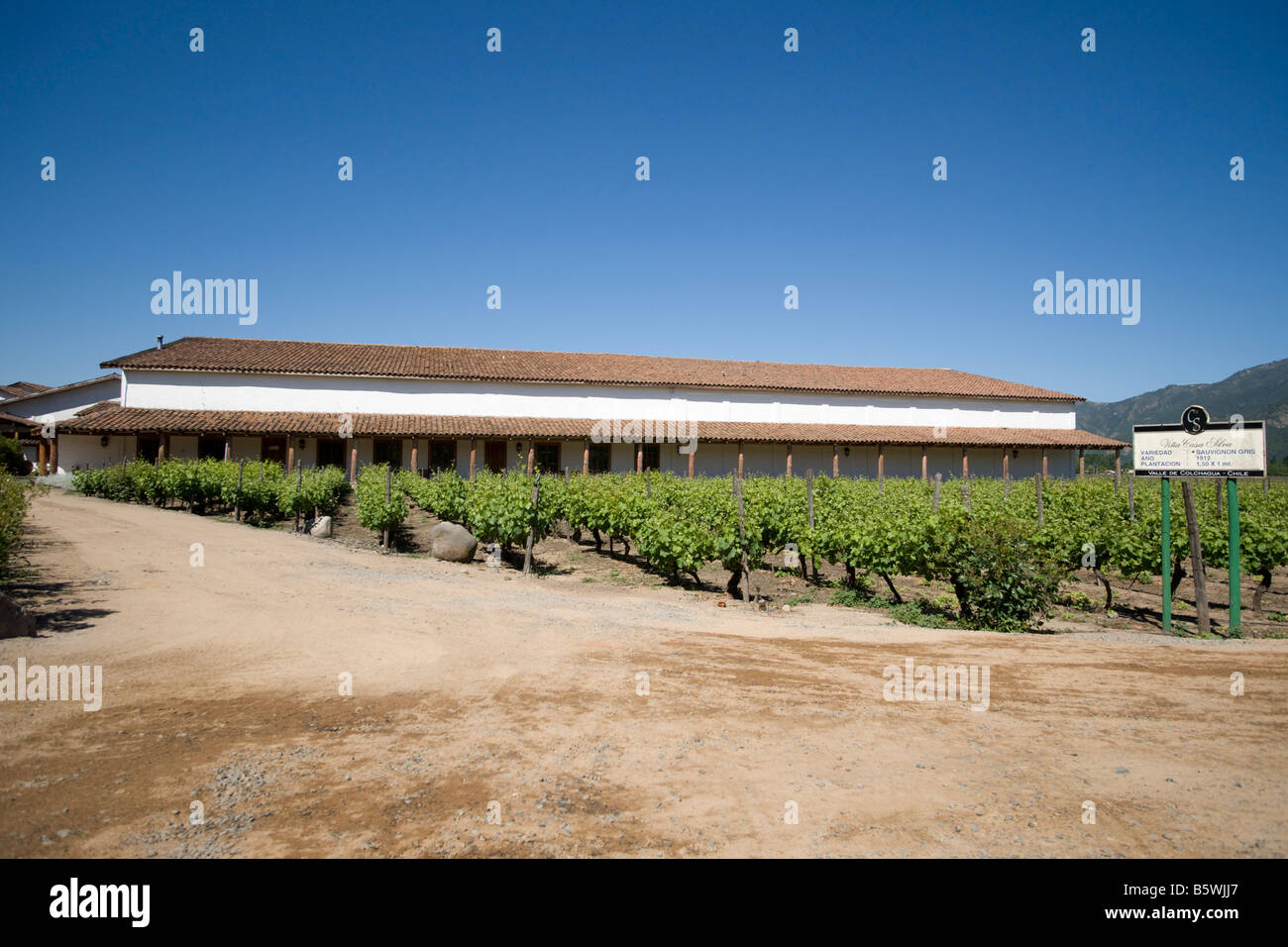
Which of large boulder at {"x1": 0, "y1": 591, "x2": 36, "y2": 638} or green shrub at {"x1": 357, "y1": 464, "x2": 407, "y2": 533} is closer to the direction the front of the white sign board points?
the large boulder

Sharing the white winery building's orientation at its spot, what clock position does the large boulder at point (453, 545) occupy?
The large boulder is roughly at 12 o'clock from the white winery building.

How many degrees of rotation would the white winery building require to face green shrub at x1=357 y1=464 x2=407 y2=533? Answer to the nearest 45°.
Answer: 0° — it already faces it

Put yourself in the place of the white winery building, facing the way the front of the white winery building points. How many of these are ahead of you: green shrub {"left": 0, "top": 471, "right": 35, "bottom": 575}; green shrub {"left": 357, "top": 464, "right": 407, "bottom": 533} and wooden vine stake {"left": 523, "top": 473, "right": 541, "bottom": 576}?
3

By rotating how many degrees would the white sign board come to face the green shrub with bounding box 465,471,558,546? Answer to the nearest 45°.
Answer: approximately 90° to its right

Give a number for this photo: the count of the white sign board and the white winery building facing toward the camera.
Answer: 2

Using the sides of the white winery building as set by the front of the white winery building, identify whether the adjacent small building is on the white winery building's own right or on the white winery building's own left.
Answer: on the white winery building's own right

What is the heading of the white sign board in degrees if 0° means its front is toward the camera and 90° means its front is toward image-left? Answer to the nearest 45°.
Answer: approximately 0°

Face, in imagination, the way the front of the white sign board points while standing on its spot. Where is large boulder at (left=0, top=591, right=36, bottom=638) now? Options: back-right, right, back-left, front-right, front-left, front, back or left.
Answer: front-right

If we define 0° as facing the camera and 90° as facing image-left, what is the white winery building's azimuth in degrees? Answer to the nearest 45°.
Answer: approximately 0°

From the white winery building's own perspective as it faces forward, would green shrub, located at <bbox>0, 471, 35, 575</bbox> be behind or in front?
in front
